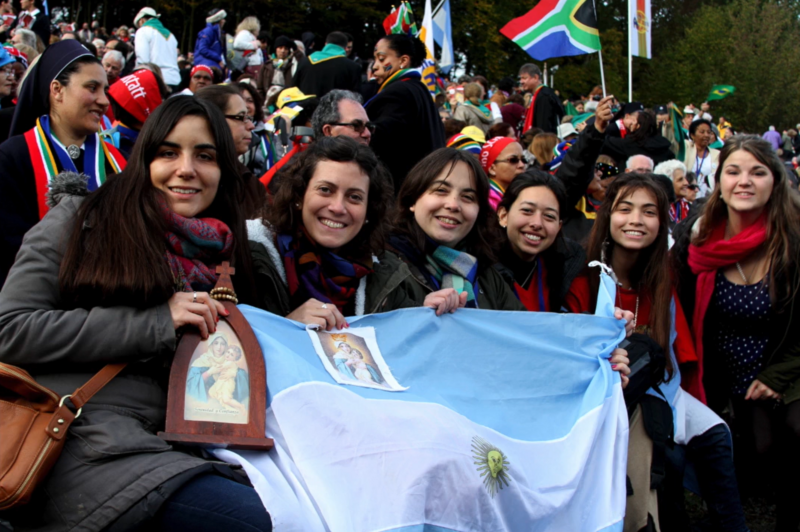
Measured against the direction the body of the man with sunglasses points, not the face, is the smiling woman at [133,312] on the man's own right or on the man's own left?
on the man's own right

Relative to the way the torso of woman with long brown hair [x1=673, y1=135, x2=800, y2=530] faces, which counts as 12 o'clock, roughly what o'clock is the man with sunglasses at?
The man with sunglasses is roughly at 3 o'clock from the woman with long brown hair.

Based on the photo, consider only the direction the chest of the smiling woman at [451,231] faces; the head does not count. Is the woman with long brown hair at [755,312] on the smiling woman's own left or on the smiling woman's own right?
on the smiling woman's own left

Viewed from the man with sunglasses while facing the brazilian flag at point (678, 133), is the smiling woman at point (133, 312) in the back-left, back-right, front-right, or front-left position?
back-right

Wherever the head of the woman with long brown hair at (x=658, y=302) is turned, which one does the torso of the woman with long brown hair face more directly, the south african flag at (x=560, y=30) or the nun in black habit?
the nun in black habit

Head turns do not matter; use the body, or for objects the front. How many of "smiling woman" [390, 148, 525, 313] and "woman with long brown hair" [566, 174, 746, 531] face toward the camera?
2
